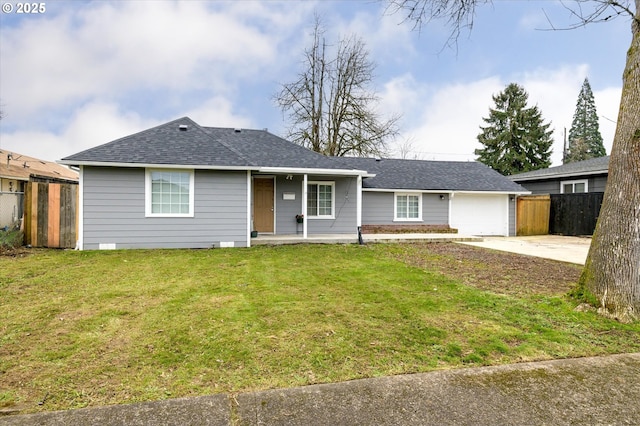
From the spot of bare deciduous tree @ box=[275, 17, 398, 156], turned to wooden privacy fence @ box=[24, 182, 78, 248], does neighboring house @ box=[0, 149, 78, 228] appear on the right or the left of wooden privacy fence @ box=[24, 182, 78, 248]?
right

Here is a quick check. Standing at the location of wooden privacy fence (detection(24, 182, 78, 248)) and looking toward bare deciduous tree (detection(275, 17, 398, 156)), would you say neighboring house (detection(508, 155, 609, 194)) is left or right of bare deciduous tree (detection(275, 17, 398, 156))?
right

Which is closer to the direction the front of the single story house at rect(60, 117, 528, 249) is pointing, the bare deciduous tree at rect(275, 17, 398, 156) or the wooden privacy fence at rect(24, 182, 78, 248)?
the wooden privacy fence

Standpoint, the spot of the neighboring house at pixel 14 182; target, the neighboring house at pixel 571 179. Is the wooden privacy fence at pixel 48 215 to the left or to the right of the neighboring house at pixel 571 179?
right

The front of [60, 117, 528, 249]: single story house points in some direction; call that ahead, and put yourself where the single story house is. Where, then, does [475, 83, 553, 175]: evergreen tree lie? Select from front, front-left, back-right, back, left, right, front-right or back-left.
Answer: back-left

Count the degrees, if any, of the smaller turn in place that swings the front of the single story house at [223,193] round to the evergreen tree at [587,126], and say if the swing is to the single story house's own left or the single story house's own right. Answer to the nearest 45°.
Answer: approximately 135° to the single story house's own left

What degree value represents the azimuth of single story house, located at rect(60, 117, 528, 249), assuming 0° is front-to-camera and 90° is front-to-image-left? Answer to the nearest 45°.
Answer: approximately 0°

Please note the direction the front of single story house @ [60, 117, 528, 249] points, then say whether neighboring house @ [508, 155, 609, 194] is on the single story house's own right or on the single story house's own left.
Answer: on the single story house's own left

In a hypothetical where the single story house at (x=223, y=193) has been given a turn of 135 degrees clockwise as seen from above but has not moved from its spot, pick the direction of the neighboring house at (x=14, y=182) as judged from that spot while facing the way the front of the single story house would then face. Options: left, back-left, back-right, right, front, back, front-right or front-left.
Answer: front

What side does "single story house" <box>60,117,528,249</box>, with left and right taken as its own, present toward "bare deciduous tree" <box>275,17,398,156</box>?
back

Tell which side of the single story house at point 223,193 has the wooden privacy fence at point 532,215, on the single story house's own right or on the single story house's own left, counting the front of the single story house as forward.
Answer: on the single story house's own left

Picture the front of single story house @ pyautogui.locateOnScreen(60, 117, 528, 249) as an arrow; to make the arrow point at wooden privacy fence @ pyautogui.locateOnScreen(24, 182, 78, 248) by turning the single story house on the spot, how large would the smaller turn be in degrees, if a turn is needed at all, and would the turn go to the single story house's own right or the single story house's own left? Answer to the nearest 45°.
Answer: approximately 90° to the single story house's own right
